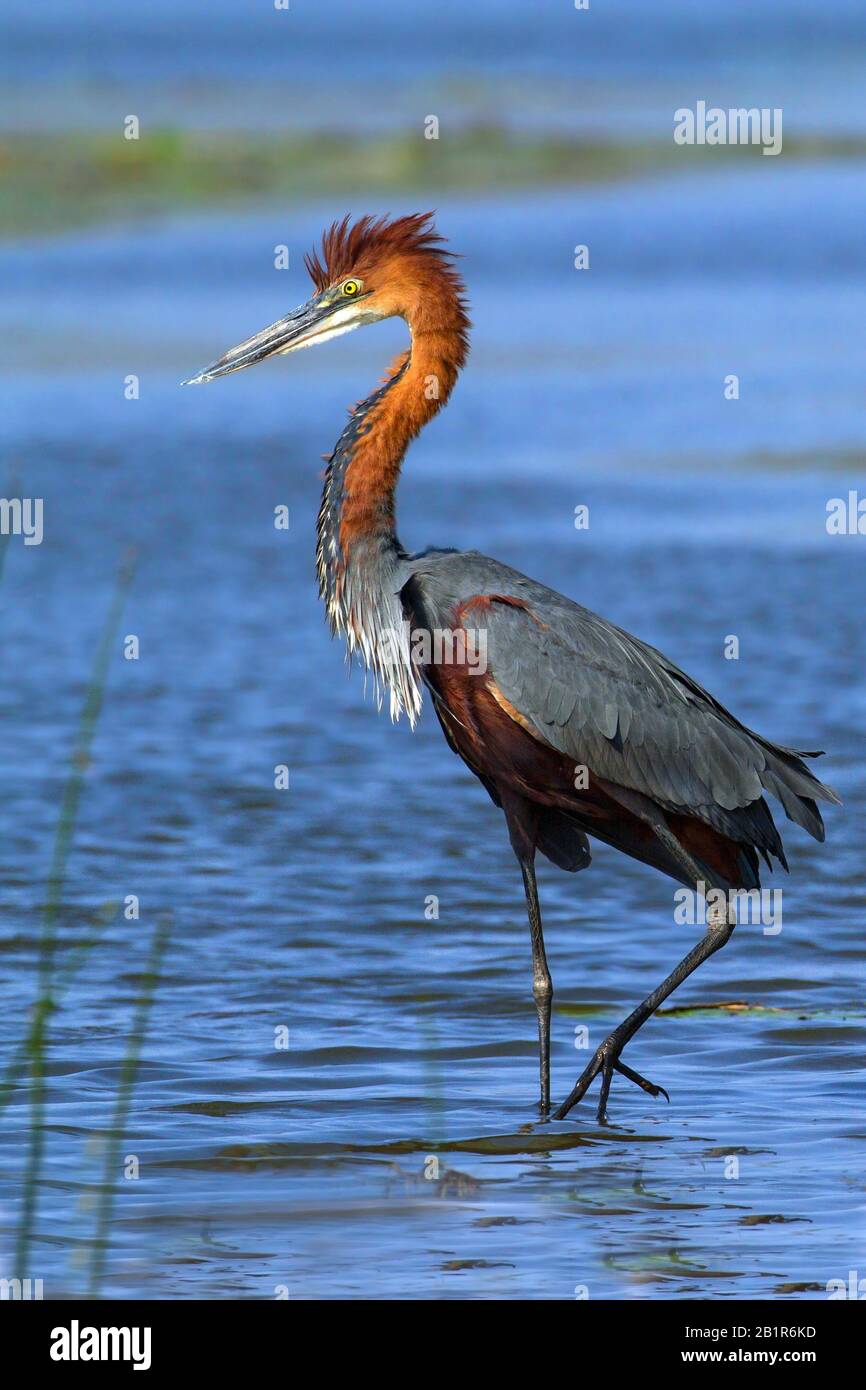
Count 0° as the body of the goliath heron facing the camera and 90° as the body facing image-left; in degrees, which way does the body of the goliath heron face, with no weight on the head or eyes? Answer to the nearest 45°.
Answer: approximately 90°
